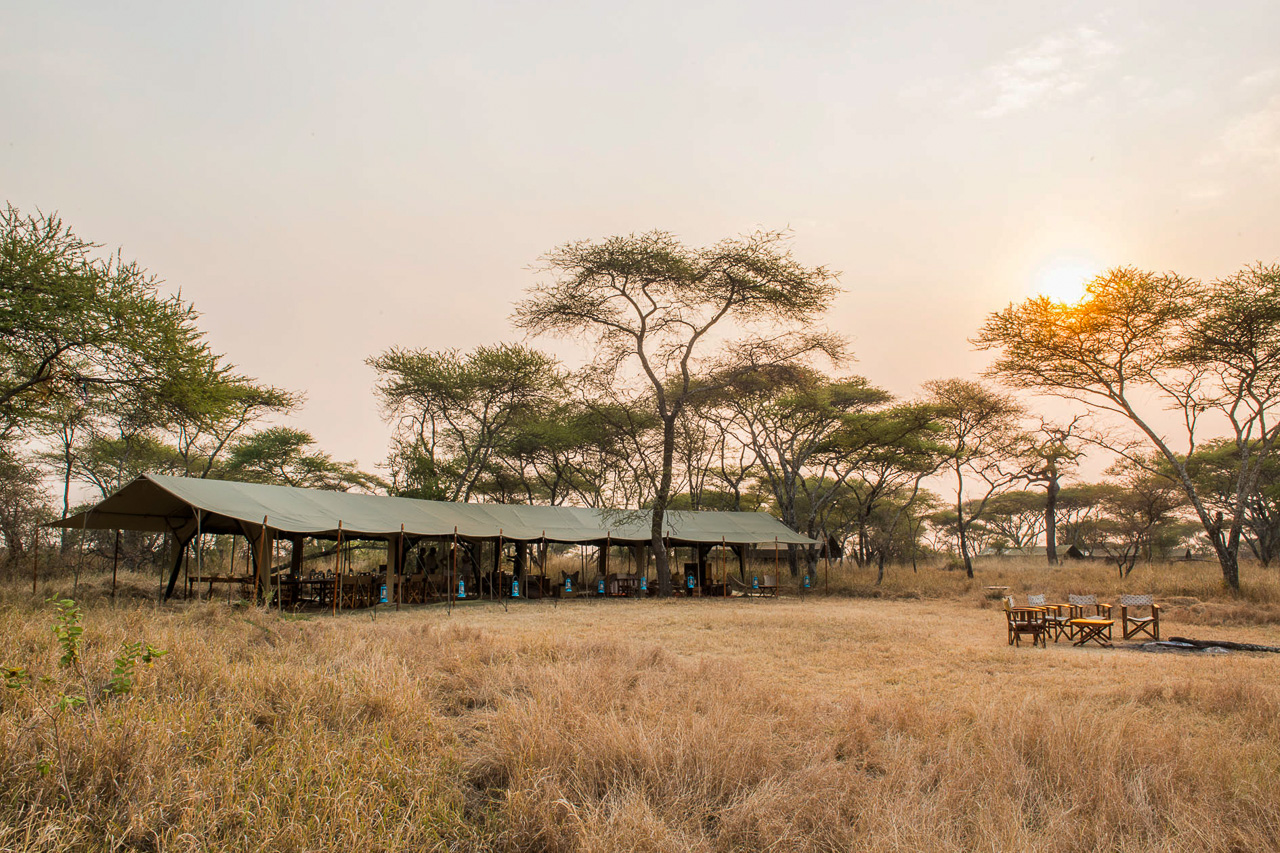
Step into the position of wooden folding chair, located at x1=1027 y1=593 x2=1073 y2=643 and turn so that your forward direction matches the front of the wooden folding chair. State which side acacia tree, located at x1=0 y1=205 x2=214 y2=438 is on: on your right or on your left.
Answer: on your right

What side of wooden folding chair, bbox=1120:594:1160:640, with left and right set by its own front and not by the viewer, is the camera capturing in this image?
front

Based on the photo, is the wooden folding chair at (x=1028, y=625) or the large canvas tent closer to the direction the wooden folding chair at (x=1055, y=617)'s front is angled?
the wooden folding chair

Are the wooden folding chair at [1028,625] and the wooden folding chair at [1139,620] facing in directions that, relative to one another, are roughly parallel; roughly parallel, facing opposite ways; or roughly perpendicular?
roughly perpendicular

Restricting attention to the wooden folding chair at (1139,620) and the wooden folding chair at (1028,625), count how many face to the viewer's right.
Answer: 1

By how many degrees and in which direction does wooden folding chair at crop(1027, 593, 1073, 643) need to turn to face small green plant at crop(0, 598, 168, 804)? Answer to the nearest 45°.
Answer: approximately 45° to its right

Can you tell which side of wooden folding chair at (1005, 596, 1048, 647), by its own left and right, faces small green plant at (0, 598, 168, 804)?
right

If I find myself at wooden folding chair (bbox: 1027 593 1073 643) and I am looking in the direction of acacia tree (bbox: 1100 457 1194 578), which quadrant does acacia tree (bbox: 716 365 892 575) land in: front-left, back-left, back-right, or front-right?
front-left

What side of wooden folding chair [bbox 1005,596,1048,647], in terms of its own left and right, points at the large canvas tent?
back

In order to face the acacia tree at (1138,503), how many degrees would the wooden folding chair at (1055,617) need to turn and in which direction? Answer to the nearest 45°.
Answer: approximately 135° to its left

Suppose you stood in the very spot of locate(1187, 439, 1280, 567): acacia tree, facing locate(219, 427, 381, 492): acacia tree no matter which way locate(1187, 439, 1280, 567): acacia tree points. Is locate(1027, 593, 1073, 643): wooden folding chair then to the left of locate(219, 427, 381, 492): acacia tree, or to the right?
left

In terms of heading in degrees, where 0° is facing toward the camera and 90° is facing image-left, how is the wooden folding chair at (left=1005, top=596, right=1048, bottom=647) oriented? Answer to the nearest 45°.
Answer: approximately 270°

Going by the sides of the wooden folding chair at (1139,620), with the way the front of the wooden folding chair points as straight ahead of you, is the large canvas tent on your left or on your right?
on your right

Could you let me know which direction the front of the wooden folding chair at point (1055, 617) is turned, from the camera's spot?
facing the viewer and to the right of the viewer
